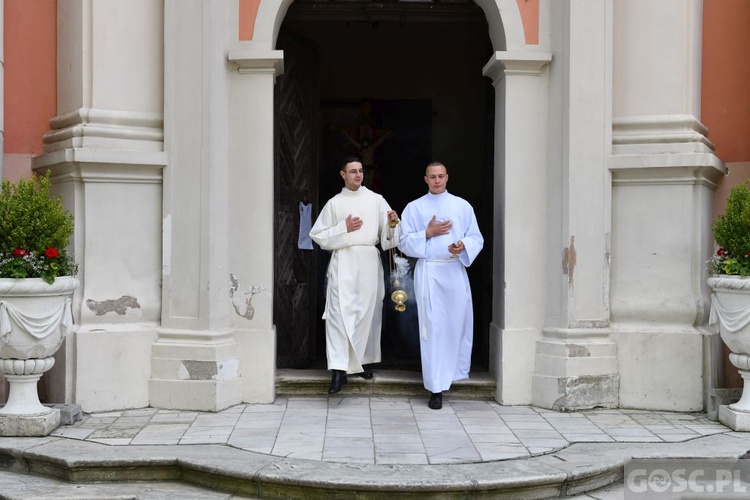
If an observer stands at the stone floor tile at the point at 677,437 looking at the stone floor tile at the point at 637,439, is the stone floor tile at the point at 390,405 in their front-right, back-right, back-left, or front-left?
front-right

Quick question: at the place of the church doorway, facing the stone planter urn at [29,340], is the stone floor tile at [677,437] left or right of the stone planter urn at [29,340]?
left

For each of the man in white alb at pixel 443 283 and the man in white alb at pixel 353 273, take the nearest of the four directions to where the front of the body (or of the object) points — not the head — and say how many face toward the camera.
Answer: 2

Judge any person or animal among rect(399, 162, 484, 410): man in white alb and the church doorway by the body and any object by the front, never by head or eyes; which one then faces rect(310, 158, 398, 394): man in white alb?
the church doorway

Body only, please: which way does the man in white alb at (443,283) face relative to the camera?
toward the camera

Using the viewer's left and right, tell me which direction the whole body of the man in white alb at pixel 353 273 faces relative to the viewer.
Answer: facing the viewer

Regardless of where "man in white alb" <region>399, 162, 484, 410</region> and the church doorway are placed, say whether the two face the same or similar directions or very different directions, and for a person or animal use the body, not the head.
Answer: same or similar directions

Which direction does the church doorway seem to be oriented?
toward the camera

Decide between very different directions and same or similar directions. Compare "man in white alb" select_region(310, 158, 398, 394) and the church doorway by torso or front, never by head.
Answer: same or similar directions

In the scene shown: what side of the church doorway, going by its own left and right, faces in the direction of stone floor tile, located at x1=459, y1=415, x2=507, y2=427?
front

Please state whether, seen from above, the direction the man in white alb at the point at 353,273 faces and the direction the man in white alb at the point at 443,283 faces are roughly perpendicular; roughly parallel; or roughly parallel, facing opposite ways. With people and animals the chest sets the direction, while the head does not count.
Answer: roughly parallel

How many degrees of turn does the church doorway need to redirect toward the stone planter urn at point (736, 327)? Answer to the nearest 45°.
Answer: approximately 45° to its left

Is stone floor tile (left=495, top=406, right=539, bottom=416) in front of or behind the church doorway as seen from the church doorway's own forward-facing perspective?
in front

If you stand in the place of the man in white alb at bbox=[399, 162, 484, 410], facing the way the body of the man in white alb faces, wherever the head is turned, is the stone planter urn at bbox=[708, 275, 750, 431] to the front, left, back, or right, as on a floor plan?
left
